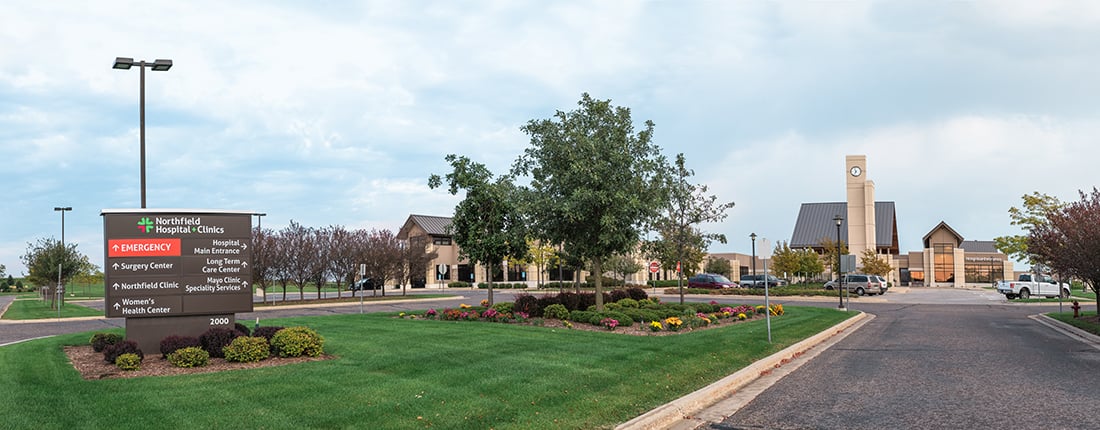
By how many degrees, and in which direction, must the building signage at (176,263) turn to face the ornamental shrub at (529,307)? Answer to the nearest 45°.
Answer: approximately 135° to its left

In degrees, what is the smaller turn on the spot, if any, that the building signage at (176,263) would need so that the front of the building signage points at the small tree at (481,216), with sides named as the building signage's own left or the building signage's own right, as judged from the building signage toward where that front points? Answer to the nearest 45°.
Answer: approximately 135° to the building signage's own left

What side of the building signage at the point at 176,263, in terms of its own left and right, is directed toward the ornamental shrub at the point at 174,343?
front

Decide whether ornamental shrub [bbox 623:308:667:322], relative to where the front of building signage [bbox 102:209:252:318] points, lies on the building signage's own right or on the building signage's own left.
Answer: on the building signage's own left

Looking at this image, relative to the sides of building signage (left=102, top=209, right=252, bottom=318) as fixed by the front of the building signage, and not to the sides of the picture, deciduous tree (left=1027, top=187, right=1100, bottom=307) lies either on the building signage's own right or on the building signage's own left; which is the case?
on the building signage's own left

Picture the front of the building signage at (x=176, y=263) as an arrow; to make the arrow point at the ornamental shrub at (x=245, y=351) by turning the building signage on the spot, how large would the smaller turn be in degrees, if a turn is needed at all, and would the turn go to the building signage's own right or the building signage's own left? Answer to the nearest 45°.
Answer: approximately 45° to the building signage's own left

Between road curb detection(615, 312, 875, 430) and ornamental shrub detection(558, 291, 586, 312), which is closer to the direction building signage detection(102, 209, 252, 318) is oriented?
the road curb

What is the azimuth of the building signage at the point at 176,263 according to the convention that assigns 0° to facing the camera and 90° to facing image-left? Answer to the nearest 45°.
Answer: approximately 0°

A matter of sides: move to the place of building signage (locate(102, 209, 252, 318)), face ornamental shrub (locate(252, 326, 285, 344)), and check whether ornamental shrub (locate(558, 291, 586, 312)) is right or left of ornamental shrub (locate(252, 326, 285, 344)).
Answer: left
